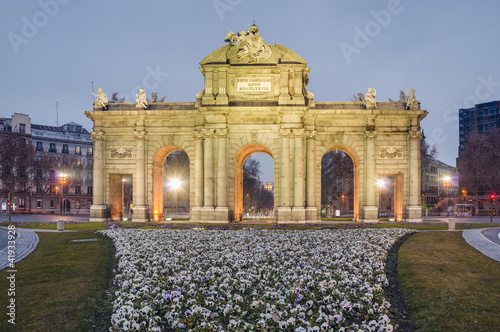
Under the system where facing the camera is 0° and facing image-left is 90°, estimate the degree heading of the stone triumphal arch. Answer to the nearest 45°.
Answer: approximately 0°
